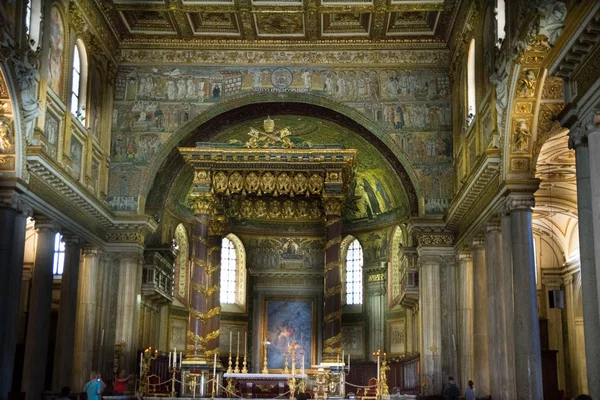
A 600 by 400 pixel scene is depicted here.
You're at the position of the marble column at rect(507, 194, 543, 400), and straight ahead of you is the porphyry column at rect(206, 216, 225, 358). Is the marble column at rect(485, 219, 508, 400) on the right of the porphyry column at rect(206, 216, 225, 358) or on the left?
right

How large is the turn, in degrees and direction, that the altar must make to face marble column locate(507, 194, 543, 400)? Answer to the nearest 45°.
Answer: approximately 45° to its left

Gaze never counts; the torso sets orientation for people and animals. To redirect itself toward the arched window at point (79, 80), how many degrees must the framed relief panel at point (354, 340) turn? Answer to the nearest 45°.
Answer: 0° — it already faces it

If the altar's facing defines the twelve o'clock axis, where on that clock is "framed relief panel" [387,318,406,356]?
The framed relief panel is roughly at 7 o'clock from the altar.

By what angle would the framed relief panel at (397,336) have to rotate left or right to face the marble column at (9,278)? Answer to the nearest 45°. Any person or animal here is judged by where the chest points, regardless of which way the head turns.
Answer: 0° — it already faces it

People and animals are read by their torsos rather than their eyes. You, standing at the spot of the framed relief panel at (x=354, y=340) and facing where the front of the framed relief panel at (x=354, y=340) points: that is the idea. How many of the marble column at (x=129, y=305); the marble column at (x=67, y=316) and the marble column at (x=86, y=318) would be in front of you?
3

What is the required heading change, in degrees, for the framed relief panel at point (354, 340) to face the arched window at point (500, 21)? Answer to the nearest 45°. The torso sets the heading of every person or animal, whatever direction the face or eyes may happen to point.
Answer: approximately 45° to its left

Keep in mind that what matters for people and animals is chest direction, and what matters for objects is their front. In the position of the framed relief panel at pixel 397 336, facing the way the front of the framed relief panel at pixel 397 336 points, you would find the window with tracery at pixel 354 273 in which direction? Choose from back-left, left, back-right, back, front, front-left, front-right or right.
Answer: right
